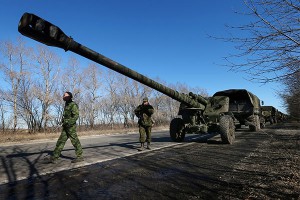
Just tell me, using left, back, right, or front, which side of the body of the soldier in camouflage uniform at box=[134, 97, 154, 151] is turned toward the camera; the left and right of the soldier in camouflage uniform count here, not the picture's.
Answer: front

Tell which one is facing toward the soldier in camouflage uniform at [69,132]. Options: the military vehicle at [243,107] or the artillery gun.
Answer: the artillery gun

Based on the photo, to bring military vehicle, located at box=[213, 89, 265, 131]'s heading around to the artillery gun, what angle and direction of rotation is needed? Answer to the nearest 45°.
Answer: approximately 135° to its right

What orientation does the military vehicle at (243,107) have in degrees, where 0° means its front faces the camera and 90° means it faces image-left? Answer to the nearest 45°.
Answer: approximately 225°

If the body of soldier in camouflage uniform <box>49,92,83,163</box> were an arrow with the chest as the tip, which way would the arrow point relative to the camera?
to the viewer's left

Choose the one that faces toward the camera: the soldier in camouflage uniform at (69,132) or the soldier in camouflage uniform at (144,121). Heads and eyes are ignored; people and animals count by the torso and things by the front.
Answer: the soldier in camouflage uniform at (144,121)

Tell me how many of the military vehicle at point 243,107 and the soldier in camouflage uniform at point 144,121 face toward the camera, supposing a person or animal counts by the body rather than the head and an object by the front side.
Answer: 1

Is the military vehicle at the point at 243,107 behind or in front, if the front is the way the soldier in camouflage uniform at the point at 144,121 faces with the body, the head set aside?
behind

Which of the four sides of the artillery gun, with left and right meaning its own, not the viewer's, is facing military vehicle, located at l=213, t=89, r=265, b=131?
back

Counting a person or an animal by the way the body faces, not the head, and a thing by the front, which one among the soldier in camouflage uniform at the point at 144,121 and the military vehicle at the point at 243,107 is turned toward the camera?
the soldier in camouflage uniform

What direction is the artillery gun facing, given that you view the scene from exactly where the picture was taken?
facing the viewer and to the left of the viewer

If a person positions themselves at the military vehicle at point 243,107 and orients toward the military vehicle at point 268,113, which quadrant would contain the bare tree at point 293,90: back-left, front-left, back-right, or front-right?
front-right

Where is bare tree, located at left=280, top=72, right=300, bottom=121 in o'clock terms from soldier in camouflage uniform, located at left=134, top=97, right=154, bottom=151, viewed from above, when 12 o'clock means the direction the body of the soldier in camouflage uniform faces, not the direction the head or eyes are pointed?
The bare tree is roughly at 7 o'clock from the soldier in camouflage uniform.

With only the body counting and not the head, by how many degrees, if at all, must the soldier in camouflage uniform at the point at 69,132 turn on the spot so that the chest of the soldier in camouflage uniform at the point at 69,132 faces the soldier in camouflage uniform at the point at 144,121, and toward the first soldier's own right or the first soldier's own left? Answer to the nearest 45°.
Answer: approximately 135° to the first soldier's own right
